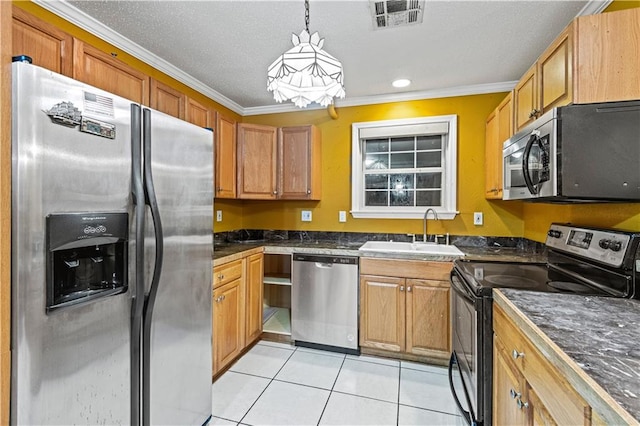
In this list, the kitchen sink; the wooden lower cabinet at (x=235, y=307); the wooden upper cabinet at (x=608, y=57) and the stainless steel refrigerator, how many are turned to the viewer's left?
1

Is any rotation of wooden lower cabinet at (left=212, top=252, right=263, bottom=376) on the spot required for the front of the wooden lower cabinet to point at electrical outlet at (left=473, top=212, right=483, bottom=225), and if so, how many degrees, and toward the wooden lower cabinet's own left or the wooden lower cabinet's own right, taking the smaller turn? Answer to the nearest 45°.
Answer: approximately 45° to the wooden lower cabinet's own left

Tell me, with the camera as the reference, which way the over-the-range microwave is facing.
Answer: facing to the left of the viewer

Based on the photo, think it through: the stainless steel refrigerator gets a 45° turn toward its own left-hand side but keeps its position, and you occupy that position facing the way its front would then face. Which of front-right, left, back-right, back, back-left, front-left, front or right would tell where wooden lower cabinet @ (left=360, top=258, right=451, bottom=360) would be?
front

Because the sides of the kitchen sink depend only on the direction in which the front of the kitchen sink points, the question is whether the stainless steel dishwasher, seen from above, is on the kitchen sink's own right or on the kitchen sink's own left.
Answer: on the kitchen sink's own right

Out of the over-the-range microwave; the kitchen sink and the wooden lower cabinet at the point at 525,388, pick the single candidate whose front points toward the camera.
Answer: the kitchen sink

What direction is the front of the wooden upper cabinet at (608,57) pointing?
to the viewer's left

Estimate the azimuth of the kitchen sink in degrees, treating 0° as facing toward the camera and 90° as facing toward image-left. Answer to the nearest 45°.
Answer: approximately 0°

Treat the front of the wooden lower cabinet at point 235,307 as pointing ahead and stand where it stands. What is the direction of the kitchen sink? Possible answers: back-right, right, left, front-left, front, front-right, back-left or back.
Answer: front-left

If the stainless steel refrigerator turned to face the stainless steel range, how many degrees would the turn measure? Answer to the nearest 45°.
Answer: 0° — it already faces it

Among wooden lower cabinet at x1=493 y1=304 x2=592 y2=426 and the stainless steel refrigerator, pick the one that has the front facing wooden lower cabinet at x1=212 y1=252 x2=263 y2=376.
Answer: wooden lower cabinet at x1=493 y1=304 x2=592 y2=426

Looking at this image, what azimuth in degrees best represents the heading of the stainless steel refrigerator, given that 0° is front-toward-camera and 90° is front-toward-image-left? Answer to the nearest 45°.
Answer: approximately 315°

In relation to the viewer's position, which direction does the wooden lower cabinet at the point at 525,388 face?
facing to the left of the viewer

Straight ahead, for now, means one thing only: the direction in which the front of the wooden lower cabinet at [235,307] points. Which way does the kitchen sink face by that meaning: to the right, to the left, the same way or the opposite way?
to the right

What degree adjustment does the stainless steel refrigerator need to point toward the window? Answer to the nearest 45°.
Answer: approximately 45° to its left

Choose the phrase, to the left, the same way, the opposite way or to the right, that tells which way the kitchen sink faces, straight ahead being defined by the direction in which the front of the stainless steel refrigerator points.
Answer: to the right

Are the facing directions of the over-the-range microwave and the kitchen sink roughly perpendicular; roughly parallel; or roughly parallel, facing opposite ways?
roughly perpendicular
